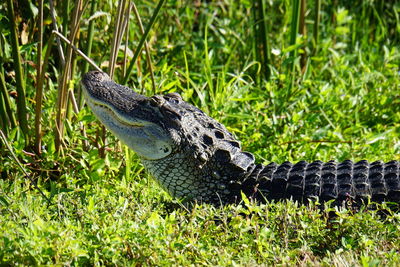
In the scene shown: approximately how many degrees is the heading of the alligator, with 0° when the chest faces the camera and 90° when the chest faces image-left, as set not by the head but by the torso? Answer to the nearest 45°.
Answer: approximately 90°

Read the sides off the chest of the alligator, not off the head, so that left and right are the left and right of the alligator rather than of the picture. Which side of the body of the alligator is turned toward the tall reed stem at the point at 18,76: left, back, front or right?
front
